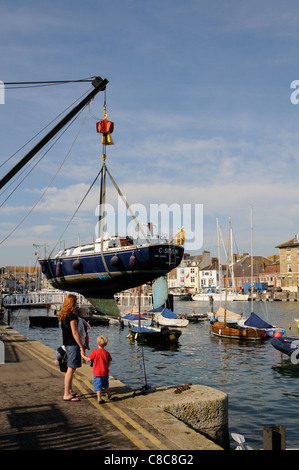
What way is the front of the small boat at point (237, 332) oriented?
to the viewer's left

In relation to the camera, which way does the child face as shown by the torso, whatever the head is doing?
away from the camera

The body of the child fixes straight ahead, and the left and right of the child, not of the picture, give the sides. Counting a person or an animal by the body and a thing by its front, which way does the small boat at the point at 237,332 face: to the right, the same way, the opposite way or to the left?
to the left

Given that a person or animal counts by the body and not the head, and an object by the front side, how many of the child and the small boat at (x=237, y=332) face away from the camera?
1

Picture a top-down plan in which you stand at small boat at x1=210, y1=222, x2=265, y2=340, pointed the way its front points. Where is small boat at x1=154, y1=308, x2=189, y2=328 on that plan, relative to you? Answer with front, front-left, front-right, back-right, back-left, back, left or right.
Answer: front-right

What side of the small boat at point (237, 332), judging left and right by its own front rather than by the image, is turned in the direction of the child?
left

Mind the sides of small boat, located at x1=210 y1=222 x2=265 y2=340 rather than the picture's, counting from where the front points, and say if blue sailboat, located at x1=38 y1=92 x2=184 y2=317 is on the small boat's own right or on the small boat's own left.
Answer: on the small boat's own left
